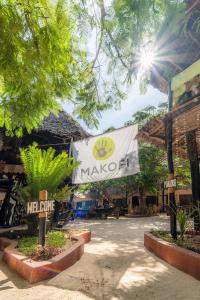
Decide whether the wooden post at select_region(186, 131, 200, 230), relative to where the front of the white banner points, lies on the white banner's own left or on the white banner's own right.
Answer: on the white banner's own left

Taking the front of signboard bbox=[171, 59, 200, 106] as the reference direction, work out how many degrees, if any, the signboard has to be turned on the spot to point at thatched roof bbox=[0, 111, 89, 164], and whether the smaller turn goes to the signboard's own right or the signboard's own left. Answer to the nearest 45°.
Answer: approximately 90° to the signboard's own right

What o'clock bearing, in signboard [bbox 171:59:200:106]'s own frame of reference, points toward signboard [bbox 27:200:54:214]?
signboard [bbox 27:200:54:214] is roughly at 12 o'clock from signboard [bbox 171:59:200:106].

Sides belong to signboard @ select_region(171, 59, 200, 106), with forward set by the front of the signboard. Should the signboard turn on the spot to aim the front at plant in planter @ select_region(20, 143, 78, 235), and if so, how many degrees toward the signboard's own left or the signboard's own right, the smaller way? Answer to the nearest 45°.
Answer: approximately 45° to the signboard's own right

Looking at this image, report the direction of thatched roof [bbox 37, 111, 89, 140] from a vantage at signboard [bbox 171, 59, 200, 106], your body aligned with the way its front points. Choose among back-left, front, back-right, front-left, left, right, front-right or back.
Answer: right

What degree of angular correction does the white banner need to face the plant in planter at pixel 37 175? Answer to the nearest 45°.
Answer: approximately 45° to its right

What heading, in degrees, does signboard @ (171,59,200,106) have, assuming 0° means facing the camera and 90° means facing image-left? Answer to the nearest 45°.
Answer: approximately 45°
